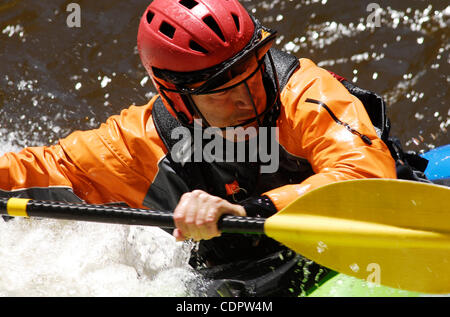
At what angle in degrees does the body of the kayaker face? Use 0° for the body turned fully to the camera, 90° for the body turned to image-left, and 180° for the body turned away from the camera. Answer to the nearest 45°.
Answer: approximately 0°
